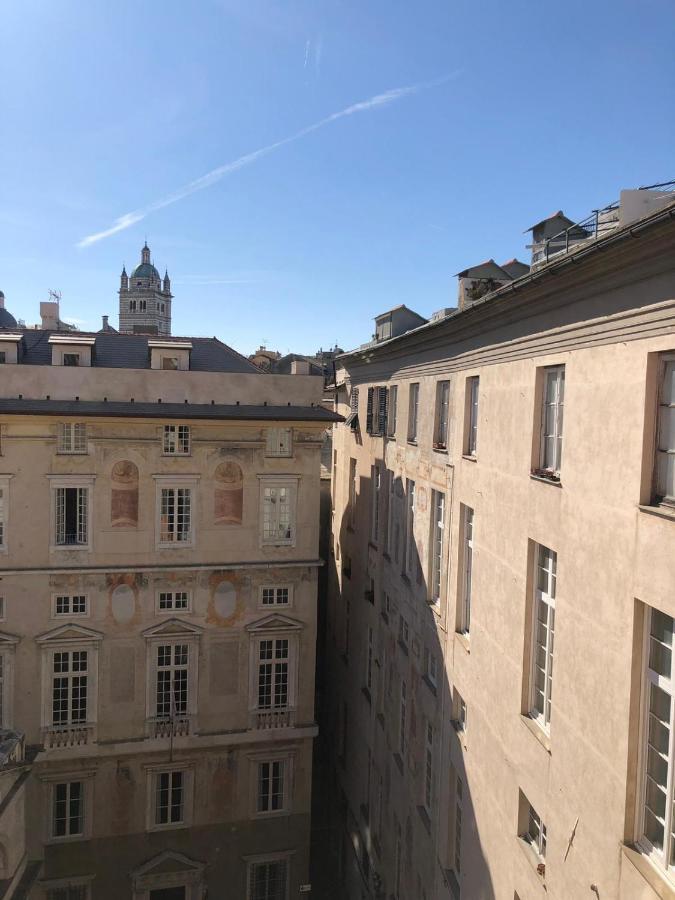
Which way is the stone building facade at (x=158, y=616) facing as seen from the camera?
toward the camera

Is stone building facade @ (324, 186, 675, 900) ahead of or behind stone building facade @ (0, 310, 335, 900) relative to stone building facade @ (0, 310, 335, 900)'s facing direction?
ahead
